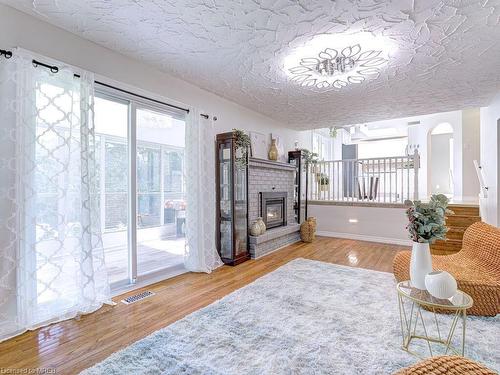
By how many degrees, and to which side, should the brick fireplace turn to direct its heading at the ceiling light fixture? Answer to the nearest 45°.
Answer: approximately 45° to its right

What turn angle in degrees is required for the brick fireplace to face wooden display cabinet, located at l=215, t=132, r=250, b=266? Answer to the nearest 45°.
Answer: approximately 90° to its right

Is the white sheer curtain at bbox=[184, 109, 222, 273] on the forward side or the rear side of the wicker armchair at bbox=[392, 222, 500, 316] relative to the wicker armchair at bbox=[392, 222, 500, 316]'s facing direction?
on the forward side

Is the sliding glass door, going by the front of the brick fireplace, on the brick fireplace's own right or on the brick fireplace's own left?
on the brick fireplace's own right

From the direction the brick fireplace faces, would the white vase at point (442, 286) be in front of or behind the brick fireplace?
in front

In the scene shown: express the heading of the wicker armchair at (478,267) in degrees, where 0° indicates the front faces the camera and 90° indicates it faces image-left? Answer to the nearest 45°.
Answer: approximately 45°

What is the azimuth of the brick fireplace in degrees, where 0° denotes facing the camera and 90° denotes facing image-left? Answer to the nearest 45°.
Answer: approximately 315°

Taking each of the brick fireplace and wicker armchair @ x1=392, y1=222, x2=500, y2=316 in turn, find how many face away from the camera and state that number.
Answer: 0

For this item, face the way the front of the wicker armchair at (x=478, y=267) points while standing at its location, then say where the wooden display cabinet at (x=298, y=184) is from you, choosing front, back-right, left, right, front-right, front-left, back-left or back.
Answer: right

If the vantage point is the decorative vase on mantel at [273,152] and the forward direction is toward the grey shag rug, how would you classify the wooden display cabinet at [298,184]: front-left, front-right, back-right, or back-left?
back-left

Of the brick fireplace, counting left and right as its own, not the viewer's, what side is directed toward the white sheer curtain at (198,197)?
right

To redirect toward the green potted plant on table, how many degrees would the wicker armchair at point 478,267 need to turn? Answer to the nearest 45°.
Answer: approximately 45° to its left

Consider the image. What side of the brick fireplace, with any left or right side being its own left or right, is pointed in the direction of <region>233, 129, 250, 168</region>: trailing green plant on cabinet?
right

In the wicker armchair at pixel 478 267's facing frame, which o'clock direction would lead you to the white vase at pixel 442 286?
The white vase is roughly at 11 o'clock from the wicker armchair.

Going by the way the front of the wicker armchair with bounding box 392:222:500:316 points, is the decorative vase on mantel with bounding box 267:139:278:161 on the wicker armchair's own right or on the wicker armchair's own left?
on the wicker armchair's own right
